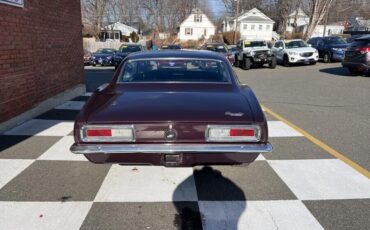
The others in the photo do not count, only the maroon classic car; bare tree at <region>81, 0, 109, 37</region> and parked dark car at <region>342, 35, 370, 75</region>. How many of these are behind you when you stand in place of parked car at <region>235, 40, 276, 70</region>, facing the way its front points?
1

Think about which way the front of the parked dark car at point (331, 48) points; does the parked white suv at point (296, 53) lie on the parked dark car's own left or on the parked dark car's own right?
on the parked dark car's own right

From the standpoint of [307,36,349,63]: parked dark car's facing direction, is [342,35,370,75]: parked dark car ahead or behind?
ahead

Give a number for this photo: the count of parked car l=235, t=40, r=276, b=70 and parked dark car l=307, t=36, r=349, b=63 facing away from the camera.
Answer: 0

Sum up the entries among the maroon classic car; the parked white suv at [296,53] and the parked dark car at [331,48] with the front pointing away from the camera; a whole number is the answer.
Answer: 1

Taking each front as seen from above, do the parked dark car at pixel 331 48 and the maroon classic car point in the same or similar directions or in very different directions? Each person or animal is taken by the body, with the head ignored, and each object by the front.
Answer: very different directions

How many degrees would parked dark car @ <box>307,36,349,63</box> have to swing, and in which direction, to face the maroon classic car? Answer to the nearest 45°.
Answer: approximately 45° to its right

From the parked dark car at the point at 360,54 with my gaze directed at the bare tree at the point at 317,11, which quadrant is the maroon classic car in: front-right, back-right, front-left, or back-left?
back-left

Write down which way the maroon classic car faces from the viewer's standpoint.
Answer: facing away from the viewer

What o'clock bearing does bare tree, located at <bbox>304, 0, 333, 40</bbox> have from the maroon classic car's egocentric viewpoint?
The bare tree is roughly at 1 o'clock from the maroon classic car.

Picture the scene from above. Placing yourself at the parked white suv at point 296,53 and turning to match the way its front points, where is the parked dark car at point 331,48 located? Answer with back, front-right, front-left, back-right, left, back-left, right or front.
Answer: left

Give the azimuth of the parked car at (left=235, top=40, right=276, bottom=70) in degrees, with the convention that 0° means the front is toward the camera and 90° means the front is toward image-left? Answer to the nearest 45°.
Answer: approximately 315°

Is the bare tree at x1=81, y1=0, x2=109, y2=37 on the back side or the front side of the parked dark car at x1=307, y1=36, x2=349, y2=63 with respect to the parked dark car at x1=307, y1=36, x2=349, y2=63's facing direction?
on the back side

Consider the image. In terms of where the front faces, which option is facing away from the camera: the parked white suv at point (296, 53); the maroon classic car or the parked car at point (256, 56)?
the maroon classic car

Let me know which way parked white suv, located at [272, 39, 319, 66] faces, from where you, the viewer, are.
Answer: facing the viewer and to the right of the viewer

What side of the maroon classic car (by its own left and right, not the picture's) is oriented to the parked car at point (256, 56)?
front
